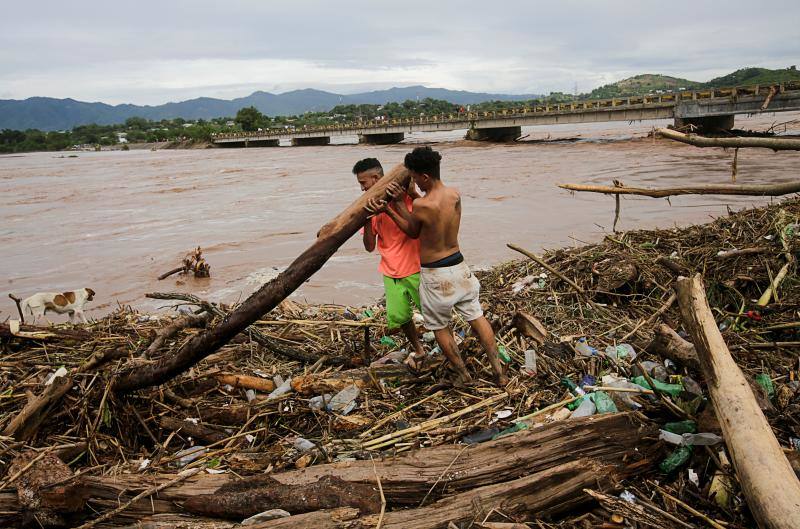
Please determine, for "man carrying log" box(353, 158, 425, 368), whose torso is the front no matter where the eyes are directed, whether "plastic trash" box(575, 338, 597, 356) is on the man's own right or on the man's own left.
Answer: on the man's own left

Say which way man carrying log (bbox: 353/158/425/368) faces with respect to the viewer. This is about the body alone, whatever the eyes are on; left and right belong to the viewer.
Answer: facing the viewer and to the left of the viewer

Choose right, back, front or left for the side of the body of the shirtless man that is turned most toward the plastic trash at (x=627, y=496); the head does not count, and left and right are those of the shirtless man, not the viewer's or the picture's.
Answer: back

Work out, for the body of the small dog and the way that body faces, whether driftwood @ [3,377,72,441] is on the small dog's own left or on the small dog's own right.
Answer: on the small dog's own right

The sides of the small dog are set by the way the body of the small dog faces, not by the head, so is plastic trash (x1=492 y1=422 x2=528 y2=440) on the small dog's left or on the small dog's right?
on the small dog's right

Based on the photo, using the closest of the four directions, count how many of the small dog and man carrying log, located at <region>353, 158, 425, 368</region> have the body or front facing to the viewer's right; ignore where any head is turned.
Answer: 1

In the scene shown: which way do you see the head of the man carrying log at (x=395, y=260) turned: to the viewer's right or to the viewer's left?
to the viewer's left

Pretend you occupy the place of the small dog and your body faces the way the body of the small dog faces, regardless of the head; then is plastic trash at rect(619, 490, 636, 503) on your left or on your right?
on your right

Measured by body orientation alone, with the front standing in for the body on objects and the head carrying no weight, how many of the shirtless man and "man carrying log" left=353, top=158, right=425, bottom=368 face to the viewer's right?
0

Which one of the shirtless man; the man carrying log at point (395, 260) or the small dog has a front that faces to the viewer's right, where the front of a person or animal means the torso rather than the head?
the small dog

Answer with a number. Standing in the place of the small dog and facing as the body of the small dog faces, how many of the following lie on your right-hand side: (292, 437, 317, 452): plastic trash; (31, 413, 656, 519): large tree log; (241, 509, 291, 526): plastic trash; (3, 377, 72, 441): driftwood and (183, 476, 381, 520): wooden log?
5

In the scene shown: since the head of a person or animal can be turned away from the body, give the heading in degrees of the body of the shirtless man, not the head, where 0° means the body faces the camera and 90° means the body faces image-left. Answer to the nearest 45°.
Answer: approximately 135°

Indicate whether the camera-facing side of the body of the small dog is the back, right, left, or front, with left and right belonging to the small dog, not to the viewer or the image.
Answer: right

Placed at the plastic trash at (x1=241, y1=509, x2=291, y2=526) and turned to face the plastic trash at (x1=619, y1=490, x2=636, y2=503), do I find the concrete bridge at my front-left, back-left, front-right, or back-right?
front-left
